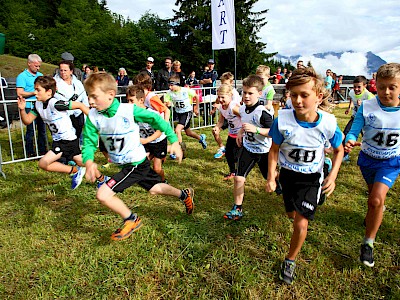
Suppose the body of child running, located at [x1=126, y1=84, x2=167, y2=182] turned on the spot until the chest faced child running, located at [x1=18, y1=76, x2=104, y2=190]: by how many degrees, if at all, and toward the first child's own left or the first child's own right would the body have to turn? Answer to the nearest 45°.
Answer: approximately 45° to the first child's own right

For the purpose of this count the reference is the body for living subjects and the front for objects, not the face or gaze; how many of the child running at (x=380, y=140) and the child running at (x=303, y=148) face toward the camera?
2

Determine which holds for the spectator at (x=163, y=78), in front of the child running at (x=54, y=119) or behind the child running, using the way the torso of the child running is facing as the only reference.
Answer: behind

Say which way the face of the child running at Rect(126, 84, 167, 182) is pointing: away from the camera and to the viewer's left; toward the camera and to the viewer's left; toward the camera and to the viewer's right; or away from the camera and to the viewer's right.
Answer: toward the camera and to the viewer's left

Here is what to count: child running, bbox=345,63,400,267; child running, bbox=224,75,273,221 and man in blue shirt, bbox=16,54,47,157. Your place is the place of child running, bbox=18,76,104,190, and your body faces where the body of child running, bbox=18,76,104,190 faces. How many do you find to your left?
2

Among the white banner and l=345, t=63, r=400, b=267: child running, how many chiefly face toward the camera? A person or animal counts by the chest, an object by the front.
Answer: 2

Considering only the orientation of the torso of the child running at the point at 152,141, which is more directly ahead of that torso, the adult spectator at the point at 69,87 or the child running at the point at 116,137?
the child running

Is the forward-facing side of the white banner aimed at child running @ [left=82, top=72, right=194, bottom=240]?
yes

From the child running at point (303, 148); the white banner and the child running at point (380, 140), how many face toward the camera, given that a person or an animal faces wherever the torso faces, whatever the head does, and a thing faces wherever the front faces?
3

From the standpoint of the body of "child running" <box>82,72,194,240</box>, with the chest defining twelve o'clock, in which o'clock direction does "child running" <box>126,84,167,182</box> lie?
"child running" <box>126,84,167,182</box> is roughly at 5 o'clock from "child running" <box>82,72,194,240</box>.

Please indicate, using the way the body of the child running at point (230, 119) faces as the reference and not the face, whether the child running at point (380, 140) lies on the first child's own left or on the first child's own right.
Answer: on the first child's own left

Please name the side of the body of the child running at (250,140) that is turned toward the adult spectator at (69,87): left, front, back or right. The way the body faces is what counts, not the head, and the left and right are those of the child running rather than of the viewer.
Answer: right

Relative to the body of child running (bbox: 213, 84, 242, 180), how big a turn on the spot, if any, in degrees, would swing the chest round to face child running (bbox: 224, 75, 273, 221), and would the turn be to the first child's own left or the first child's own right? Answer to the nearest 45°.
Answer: approximately 45° to the first child's own left
